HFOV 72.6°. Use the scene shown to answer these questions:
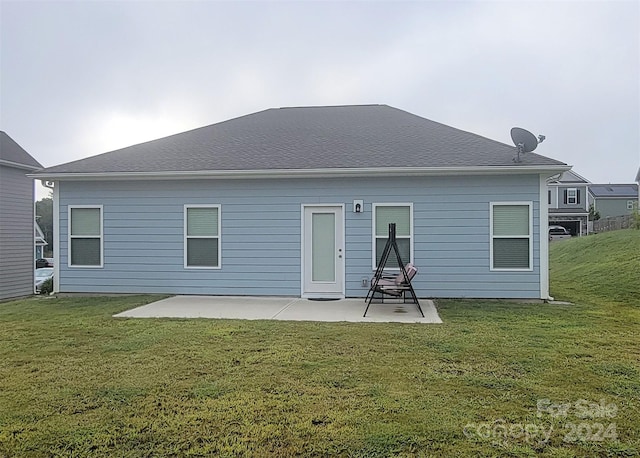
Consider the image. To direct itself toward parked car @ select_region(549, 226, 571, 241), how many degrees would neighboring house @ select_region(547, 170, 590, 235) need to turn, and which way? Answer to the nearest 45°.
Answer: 0° — it already faces it

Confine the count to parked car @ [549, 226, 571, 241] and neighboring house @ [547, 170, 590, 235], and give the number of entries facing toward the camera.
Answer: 1

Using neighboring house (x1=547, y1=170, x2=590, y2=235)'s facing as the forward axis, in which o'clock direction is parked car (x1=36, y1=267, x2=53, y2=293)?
The parked car is roughly at 1 o'clock from the neighboring house.

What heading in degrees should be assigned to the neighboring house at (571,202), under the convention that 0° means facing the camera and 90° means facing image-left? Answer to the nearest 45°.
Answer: approximately 0°

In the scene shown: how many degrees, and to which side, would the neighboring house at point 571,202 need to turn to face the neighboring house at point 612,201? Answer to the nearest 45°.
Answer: approximately 135° to its left
